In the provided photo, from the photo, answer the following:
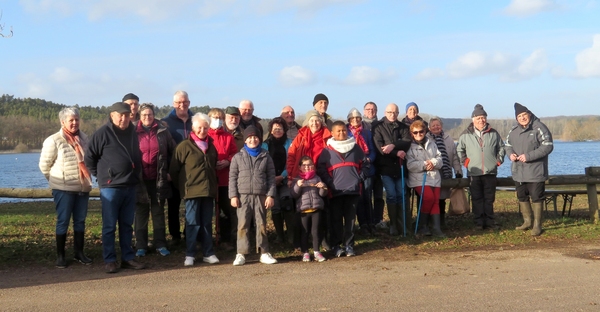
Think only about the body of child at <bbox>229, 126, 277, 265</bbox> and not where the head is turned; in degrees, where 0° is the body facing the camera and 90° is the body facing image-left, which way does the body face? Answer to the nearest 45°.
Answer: approximately 0°

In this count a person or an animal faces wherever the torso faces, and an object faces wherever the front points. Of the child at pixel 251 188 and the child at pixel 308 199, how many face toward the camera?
2

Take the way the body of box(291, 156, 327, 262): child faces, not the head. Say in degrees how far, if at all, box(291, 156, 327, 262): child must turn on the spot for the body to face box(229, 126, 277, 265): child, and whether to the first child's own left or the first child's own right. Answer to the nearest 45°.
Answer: approximately 90° to the first child's own right

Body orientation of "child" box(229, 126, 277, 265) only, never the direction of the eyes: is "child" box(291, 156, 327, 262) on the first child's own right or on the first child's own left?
on the first child's own left

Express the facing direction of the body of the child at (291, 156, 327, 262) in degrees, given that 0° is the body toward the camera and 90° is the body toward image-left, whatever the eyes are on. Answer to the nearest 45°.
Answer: approximately 0°
